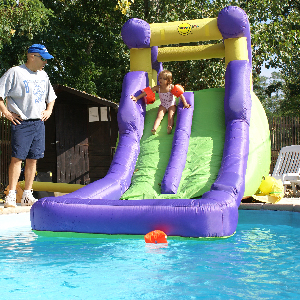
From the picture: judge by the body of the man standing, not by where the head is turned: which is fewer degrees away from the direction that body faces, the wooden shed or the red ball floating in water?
the red ball floating in water

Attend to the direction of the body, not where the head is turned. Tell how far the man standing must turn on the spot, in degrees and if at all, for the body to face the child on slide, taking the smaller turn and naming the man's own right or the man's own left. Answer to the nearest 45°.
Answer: approximately 90° to the man's own left

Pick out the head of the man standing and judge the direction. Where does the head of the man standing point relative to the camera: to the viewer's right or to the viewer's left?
to the viewer's right

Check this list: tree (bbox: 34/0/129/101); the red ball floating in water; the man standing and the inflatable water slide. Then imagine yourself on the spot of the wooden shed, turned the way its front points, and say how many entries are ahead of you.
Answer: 3

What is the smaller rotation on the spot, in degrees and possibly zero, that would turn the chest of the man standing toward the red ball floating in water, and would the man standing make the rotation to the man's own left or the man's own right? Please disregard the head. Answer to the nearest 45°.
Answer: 0° — they already face it

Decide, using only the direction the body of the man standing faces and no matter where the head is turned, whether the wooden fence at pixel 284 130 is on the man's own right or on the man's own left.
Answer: on the man's own left

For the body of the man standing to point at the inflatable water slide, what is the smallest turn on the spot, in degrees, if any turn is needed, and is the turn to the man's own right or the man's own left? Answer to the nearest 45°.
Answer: approximately 45° to the man's own left

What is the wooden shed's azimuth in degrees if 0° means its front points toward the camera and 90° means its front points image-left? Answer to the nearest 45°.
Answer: approximately 0°

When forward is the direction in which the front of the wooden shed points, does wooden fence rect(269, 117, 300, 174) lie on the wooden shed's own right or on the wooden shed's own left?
on the wooden shed's own left
